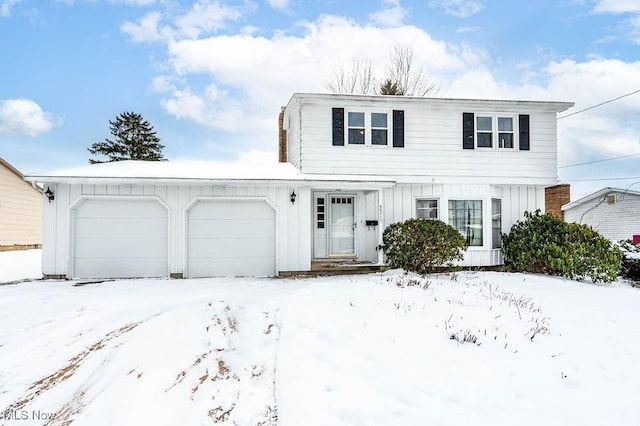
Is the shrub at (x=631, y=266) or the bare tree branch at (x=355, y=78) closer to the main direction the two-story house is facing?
the shrub

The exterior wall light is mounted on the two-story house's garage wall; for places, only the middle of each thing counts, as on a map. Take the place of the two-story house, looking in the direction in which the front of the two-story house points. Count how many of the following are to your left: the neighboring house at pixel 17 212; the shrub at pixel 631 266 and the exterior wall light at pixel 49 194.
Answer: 1

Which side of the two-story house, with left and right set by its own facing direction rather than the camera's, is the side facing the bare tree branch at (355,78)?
back

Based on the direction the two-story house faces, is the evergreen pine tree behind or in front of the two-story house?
behind

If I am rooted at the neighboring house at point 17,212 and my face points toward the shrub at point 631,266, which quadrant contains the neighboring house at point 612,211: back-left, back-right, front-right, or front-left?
front-left

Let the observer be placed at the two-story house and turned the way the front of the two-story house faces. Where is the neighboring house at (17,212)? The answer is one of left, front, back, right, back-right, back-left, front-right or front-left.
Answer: back-right

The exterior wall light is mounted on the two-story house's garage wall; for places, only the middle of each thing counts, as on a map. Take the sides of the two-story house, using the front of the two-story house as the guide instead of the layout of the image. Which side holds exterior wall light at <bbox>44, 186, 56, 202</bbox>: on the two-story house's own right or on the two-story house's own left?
on the two-story house's own right

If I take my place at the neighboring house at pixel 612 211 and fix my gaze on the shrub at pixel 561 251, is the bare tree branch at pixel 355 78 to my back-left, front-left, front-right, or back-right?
front-right

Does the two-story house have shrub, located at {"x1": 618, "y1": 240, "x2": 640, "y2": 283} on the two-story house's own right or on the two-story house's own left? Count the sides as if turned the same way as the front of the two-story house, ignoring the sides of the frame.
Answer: on the two-story house's own left

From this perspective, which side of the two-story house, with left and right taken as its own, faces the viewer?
front

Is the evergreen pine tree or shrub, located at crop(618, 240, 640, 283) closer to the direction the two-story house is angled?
the shrub
